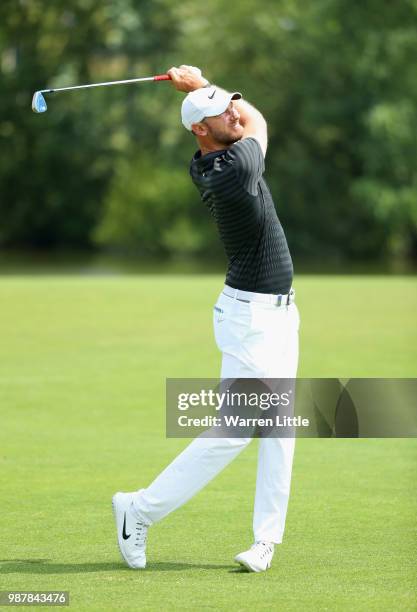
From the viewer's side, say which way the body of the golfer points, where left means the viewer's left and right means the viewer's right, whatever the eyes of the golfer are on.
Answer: facing to the right of the viewer
